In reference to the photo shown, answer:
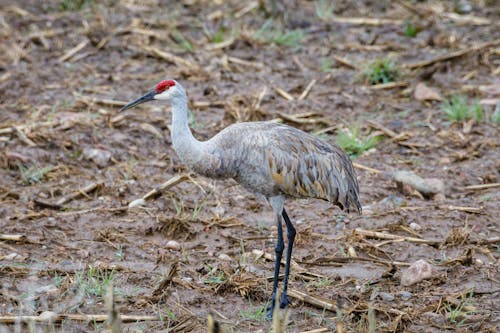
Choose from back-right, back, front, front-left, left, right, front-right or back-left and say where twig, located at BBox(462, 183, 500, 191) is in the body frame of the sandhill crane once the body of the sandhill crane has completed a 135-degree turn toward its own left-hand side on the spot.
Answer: left

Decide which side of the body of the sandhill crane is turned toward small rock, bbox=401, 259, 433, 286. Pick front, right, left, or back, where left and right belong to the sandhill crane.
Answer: back

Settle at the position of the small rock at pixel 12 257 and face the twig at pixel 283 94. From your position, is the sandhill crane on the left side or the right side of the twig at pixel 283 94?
right

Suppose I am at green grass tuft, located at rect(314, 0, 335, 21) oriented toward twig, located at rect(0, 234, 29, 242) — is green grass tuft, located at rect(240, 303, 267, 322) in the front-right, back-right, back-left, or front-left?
front-left

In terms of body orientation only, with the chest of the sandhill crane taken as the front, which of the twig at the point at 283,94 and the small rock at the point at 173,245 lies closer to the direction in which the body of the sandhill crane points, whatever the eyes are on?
the small rock

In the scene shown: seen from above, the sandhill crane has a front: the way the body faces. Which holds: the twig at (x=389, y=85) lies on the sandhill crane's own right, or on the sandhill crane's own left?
on the sandhill crane's own right

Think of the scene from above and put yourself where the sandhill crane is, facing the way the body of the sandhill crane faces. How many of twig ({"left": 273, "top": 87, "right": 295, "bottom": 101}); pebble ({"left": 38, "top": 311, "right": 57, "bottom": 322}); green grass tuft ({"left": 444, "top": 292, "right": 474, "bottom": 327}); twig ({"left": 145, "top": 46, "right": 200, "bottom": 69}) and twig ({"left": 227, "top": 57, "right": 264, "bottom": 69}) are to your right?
3

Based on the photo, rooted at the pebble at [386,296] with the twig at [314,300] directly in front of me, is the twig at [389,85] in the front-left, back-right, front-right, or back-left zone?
back-right

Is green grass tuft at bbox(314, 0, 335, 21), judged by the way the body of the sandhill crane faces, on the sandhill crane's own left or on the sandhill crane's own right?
on the sandhill crane's own right

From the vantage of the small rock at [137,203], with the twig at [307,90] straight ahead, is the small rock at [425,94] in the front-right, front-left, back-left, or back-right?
front-right

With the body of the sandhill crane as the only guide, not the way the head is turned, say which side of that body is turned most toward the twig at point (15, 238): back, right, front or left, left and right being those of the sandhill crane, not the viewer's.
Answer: front

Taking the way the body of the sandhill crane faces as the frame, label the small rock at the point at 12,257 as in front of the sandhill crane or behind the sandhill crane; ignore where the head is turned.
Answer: in front

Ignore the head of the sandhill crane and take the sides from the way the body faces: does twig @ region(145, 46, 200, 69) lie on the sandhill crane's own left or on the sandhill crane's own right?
on the sandhill crane's own right

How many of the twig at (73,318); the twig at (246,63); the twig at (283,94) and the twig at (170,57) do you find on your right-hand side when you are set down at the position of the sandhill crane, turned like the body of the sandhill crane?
3

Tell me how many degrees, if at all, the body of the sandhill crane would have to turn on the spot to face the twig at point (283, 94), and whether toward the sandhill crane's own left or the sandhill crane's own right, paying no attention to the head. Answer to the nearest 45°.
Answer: approximately 90° to the sandhill crane's own right

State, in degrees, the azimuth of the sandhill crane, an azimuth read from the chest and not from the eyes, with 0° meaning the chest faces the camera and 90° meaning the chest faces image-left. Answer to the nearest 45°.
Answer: approximately 90°

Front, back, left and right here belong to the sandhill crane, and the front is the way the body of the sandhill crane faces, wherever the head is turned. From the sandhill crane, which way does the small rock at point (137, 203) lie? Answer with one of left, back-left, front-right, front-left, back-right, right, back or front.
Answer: front-right

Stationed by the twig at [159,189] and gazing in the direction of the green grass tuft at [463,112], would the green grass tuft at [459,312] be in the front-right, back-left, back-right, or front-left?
front-right
